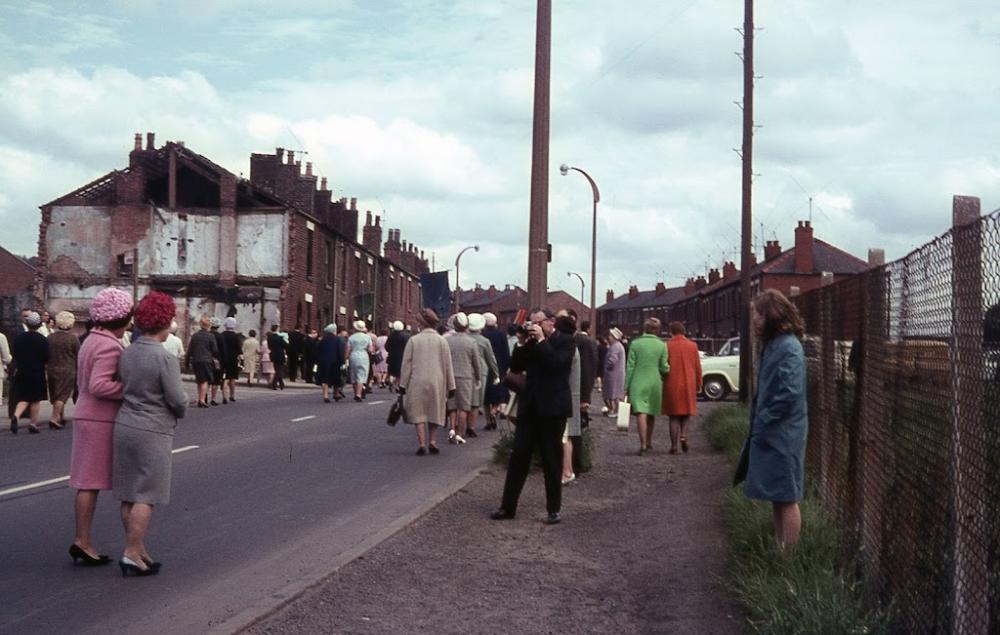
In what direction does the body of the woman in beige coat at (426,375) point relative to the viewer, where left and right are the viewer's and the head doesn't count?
facing away from the viewer

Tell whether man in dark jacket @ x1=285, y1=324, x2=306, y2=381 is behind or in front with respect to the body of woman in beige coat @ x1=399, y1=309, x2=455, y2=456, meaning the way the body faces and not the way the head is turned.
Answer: in front

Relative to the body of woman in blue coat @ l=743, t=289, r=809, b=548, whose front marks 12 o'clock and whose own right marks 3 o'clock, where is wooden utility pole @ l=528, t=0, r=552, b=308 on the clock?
The wooden utility pole is roughly at 2 o'clock from the woman in blue coat.

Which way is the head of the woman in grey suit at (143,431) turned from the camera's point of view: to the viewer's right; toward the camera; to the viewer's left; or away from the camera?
away from the camera

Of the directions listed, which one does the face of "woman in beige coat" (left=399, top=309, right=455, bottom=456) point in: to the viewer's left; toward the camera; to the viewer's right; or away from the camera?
away from the camera

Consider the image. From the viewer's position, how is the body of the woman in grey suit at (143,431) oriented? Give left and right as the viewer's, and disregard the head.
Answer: facing away from the viewer and to the right of the viewer

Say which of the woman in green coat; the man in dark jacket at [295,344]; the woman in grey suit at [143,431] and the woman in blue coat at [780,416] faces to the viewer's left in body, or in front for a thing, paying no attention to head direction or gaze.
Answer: the woman in blue coat

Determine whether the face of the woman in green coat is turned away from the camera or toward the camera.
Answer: away from the camera

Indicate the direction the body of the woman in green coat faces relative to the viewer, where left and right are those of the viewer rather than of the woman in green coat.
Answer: facing away from the viewer

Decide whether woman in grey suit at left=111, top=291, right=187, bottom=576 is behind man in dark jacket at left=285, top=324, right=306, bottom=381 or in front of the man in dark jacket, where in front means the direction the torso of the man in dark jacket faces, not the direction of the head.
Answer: behind

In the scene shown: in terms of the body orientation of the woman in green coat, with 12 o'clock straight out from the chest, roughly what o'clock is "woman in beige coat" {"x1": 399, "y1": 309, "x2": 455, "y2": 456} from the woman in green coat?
The woman in beige coat is roughly at 8 o'clock from the woman in green coat.

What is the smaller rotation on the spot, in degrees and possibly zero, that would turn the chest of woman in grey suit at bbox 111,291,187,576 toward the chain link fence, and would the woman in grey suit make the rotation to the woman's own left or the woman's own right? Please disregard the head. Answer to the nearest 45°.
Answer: approximately 90° to the woman's own right
